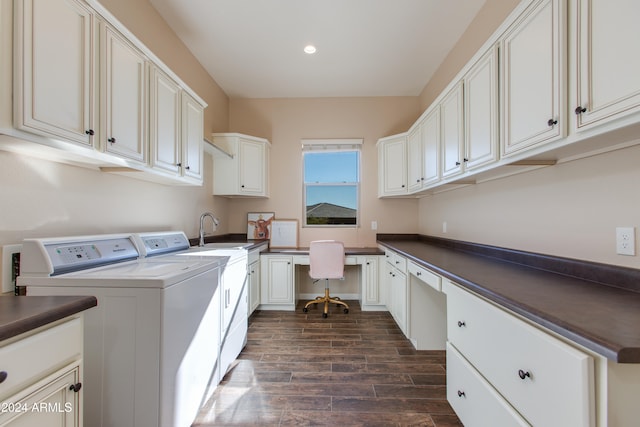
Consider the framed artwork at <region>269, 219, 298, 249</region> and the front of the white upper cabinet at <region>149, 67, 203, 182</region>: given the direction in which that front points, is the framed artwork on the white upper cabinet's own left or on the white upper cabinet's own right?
on the white upper cabinet's own left

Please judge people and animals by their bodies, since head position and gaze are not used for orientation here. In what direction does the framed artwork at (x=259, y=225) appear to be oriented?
toward the camera

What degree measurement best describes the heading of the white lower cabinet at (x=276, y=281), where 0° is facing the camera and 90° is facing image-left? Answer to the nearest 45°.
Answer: approximately 0°

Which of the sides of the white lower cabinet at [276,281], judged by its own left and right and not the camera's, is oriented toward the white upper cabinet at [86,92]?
front

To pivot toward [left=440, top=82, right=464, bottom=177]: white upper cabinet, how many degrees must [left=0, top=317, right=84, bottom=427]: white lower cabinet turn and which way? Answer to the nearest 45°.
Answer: approximately 45° to its left

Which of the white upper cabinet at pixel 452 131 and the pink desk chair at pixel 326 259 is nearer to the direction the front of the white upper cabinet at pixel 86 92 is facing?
the white upper cabinet

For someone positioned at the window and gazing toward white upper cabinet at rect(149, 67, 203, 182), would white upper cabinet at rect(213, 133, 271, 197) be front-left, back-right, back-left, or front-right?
front-right

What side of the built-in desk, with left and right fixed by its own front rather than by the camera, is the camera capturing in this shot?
front

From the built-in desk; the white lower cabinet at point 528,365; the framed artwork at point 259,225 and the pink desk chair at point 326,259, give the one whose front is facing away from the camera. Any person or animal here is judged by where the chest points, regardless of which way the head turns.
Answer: the pink desk chair

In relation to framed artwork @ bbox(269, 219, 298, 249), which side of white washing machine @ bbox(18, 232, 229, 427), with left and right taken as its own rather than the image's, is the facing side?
left

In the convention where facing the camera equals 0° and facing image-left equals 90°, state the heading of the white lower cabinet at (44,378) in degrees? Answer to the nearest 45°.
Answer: approximately 315°
